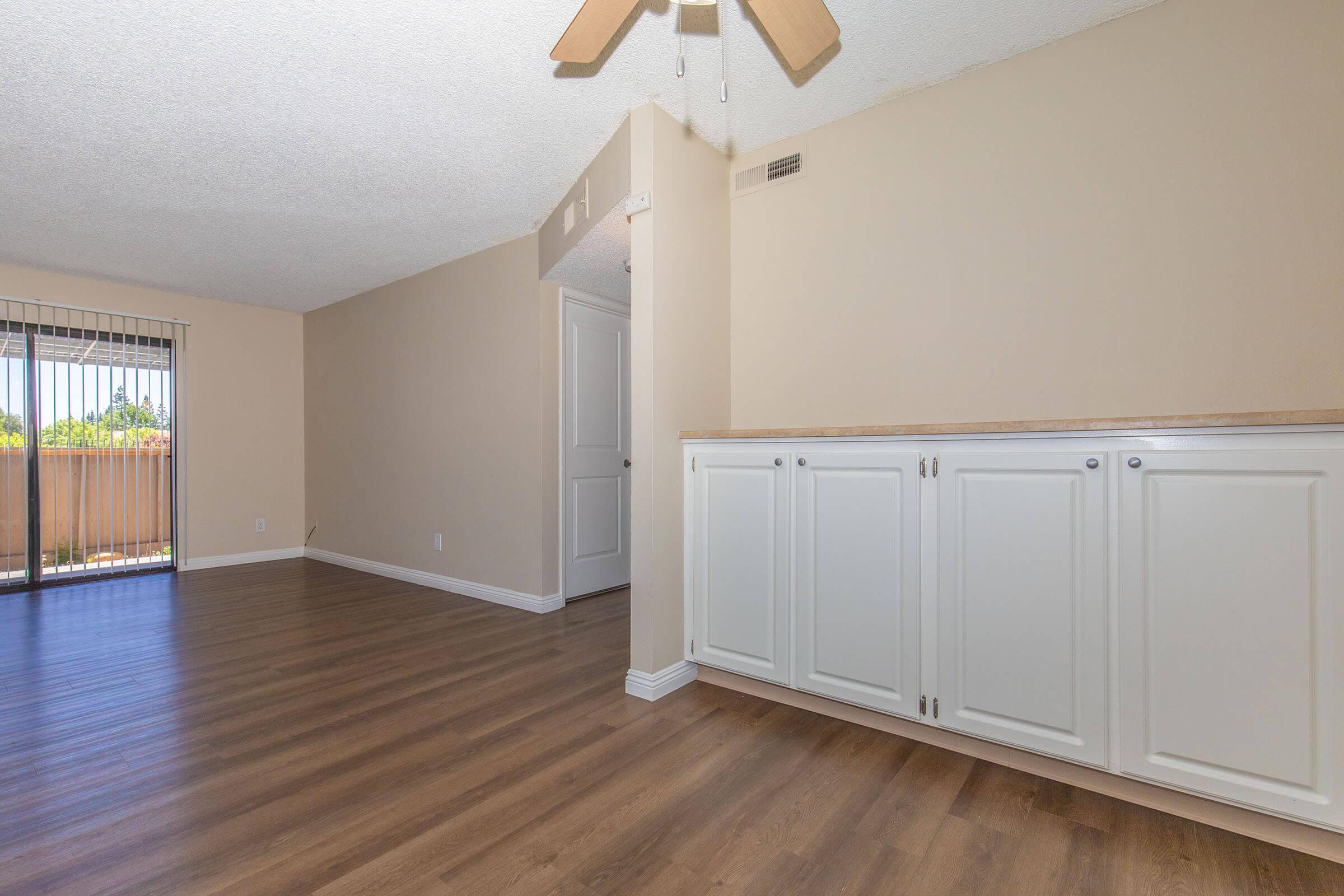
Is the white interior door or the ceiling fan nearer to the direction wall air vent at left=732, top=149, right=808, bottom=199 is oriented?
the ceiling fan

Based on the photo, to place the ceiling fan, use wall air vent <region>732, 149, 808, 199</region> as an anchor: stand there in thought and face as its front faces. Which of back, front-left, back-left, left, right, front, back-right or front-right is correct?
front-left

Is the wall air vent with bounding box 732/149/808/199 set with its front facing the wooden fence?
no

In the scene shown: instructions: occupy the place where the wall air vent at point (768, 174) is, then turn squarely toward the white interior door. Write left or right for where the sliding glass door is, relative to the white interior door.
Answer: left

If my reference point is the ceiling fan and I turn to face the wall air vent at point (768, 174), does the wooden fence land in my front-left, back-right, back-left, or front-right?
front-left

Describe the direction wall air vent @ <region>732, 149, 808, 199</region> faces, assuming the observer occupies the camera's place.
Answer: facing the viewer and to the left of the viewer

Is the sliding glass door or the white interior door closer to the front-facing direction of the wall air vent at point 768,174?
the sliding glass door

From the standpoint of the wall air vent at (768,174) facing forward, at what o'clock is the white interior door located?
The white interior door is roughly at 3 o'clock from the wall air vent.

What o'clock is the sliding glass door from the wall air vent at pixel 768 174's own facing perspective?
The sliding glass door is roughly at 2 o'clock from the wall air vent.
